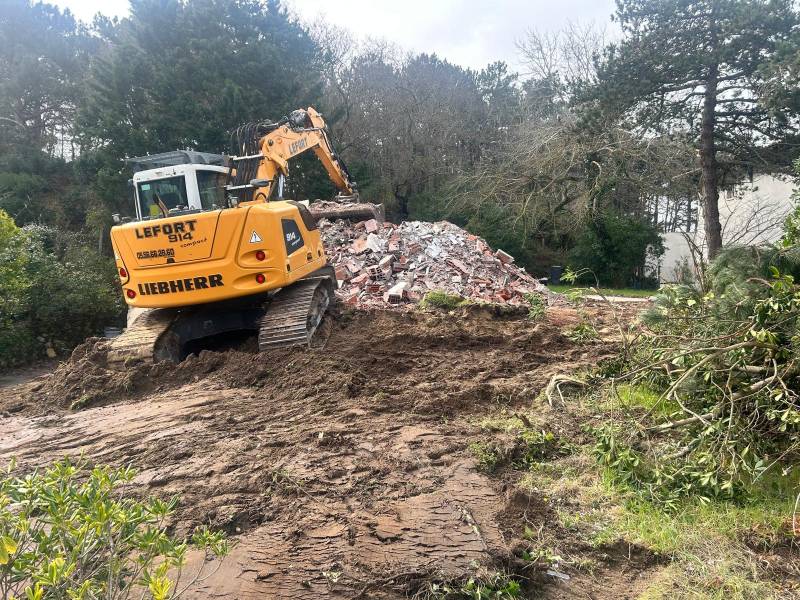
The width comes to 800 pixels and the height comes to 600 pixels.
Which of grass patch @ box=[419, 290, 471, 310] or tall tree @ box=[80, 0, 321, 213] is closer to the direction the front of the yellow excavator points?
the grass patch

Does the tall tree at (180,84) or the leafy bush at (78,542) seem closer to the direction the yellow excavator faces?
the tall tree

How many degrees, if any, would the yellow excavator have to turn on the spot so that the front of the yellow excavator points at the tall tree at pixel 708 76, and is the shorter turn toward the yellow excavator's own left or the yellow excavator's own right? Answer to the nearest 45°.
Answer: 0° — it already faces it

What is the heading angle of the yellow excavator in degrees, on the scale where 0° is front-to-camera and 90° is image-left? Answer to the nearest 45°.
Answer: approximately 225°

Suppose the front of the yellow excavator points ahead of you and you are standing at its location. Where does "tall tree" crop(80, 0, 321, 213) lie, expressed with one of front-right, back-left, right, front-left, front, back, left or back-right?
front-left

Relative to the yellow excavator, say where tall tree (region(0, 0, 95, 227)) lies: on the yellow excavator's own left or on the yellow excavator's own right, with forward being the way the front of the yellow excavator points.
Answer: on the yellow excavator's own left

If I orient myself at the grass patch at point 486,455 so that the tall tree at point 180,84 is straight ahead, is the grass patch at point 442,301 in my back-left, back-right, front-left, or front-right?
front-right

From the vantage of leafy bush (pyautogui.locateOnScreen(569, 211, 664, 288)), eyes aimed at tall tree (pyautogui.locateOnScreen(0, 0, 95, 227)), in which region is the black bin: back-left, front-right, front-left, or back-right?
front-left

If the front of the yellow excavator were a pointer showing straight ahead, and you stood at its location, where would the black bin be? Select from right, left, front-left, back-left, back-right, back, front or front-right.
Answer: front

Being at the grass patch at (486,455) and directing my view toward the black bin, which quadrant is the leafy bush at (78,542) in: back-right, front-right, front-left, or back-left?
back-left

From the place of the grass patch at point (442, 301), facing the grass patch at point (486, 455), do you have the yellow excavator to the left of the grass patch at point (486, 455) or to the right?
right

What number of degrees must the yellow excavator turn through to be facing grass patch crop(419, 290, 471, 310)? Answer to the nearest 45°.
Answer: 0° — it already faces it

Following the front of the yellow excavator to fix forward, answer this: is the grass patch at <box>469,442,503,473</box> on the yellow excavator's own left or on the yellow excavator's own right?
on the yellow excavator's own right

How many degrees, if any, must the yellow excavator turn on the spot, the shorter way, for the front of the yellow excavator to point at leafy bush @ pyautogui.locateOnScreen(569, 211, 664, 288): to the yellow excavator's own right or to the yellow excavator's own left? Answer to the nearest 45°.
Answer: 0° — it already faces it

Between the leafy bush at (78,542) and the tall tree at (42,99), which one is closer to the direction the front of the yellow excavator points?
the tall tree

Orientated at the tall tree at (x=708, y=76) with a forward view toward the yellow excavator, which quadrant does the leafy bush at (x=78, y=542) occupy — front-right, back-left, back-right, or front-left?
front-left

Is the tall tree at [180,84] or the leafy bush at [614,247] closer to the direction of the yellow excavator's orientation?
the leafy bush
